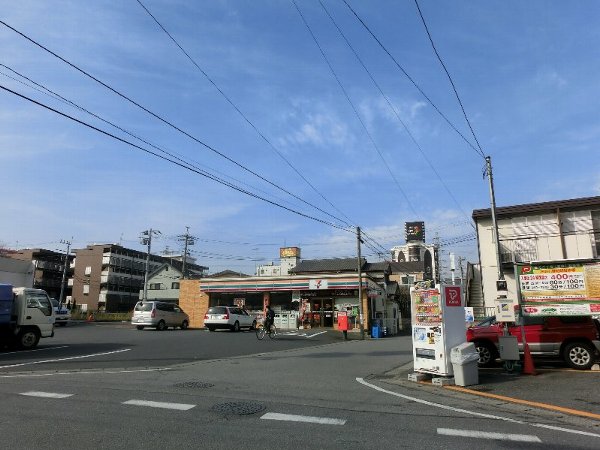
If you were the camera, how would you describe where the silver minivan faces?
facing away from the viewer and to the right of the viewer

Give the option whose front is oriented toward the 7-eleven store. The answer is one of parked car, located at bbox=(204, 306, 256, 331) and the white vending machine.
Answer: the parked car

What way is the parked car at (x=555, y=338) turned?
to the viewer's left

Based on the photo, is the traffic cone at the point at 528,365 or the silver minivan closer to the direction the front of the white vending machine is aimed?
the silver minivan

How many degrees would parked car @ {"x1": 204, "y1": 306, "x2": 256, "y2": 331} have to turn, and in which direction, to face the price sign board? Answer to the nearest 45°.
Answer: approximately 90° to its right

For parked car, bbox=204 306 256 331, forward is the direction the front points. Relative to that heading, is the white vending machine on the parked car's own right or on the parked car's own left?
on the parked car's own right

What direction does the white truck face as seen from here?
to the viewer's right

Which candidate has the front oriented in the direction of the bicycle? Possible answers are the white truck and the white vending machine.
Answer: the white truck

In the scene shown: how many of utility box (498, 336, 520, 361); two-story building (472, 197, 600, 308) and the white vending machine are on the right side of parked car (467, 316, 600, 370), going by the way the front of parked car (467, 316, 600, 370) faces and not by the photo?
1

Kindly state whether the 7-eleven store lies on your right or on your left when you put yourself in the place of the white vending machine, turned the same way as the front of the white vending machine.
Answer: on your right

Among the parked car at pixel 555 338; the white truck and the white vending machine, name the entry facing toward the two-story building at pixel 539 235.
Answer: the white truck

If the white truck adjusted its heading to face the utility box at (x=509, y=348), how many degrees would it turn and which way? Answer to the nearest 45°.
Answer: approximately 45° to its right

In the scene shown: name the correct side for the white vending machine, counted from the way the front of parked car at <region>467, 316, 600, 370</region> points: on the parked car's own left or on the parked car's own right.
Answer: on the parked car's own left

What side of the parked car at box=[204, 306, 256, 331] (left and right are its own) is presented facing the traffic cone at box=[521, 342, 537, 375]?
right

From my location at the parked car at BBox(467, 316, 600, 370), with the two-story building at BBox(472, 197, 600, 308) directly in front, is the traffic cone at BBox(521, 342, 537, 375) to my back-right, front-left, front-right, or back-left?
back-left

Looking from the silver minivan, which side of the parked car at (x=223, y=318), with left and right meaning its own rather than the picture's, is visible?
left
